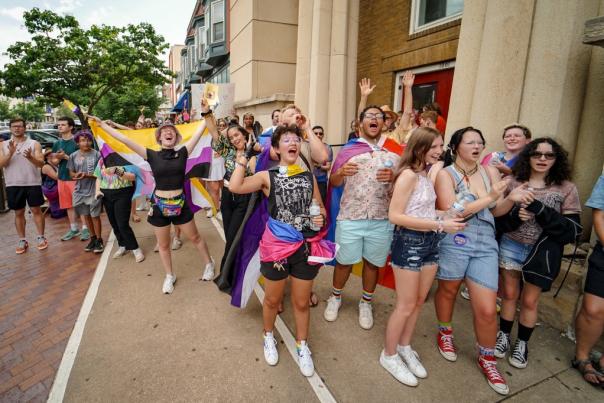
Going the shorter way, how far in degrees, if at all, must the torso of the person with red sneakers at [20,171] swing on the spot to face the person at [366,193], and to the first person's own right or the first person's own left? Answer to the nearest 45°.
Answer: approximately 45° to the first person's own left

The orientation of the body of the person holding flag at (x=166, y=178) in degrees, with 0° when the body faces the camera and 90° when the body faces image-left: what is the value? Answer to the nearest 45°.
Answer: approximately 0°

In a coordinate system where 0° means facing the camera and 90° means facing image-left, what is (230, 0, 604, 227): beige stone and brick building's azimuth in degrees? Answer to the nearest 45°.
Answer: approximately 45°

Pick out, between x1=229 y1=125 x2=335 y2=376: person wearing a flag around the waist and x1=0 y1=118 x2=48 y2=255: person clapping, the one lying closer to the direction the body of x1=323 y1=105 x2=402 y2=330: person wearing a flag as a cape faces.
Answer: the person wearing a flag around the waist

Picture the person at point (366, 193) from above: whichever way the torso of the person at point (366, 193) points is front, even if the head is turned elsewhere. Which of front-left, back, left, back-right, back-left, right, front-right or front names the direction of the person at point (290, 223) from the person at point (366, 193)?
front-right

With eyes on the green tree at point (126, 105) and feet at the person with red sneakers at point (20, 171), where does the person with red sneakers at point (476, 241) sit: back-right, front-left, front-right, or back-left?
back-right

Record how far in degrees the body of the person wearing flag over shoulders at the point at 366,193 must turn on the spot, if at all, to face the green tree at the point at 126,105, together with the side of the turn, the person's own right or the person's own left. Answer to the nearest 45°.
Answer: approximately 135° to the person's own right

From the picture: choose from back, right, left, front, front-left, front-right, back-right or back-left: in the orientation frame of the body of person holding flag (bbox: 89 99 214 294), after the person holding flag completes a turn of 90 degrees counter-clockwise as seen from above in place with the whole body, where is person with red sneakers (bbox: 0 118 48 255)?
back-left

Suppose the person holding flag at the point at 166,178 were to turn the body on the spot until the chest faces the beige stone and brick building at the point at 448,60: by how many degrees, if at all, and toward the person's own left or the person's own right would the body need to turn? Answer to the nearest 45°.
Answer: approximately 90° to the person's own left

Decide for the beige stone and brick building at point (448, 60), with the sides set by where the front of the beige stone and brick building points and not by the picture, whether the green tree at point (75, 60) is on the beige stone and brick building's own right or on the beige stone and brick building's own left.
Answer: on the beige stone and brick building's own right

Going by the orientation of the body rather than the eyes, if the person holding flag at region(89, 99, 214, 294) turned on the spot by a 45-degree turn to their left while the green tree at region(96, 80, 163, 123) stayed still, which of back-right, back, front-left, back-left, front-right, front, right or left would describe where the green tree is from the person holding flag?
back-left

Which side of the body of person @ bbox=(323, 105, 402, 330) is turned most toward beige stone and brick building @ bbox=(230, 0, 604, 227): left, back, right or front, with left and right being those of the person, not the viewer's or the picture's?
back
